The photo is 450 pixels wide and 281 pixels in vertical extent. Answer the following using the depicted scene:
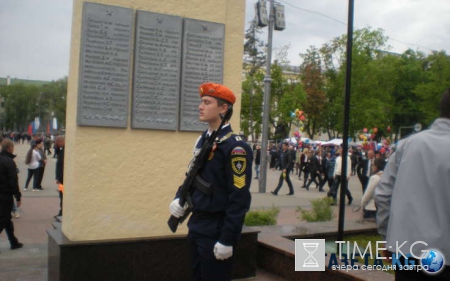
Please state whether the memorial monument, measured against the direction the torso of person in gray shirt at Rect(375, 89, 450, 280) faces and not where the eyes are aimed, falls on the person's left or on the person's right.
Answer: on the person's left

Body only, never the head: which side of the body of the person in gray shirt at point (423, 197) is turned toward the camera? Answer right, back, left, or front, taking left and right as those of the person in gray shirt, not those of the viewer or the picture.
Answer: back

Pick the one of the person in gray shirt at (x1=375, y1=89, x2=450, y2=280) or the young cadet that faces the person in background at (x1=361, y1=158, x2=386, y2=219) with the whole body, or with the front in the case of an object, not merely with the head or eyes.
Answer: the person in gray shirt

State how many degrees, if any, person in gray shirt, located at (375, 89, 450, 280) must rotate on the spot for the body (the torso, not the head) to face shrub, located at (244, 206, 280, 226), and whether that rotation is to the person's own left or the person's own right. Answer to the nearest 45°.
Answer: approximately 45° to the person's own left

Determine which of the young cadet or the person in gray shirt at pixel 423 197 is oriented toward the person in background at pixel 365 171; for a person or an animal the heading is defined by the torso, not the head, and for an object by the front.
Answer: the person in gray shirt

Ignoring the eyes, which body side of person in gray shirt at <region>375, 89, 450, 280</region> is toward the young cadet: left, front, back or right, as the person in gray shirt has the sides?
left

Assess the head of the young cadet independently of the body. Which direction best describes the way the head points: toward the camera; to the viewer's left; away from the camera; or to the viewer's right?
to the viewer's left
